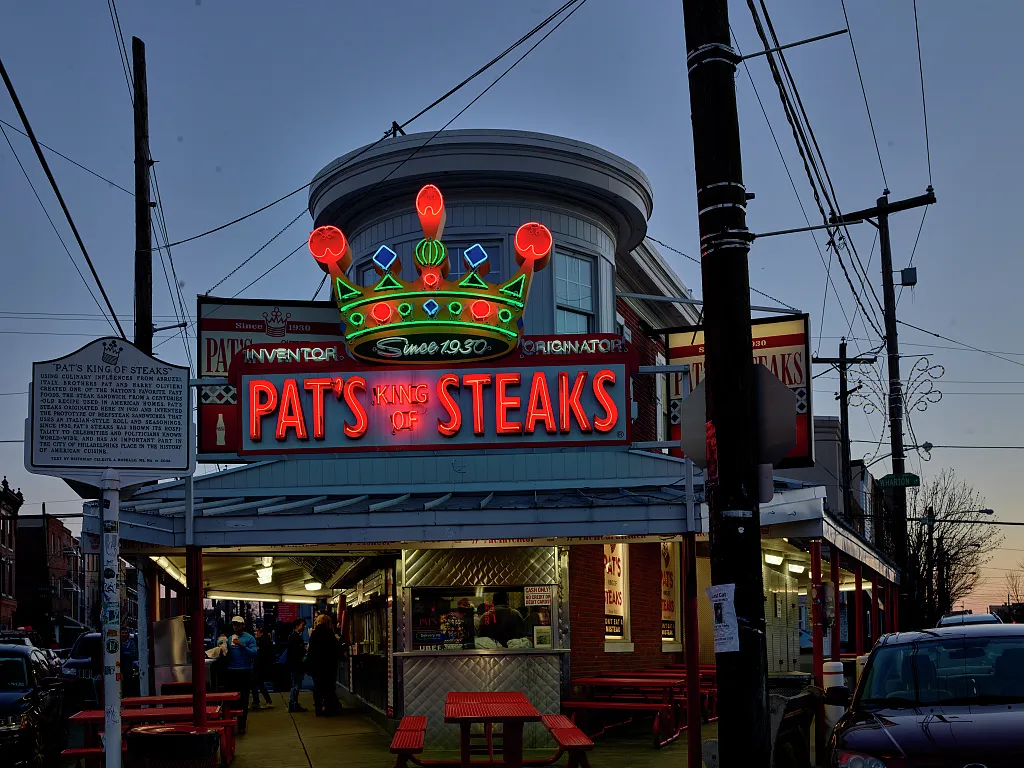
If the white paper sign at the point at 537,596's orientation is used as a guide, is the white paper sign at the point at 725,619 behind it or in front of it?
in front

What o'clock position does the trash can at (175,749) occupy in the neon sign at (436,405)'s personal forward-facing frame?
The trash can is roughly at 1 o'clock from the neon sign.

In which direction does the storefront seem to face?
toward the camera

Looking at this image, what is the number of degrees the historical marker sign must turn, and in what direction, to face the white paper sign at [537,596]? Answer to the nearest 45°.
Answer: approximately 135° to its left

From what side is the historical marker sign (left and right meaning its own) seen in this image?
front

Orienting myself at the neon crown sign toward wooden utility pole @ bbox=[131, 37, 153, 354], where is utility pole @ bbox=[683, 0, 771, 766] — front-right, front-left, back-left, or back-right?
back-left

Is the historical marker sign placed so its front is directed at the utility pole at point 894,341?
no

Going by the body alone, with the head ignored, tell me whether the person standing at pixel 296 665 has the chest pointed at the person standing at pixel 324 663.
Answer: yes

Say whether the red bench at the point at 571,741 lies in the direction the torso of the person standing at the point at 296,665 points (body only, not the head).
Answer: no

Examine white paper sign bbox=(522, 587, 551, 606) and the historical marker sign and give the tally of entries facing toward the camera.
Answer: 2

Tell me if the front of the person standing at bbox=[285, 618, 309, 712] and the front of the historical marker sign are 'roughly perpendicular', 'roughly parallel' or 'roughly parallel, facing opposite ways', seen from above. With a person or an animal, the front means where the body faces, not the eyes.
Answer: roughly perpendicular

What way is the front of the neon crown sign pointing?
toward the camera

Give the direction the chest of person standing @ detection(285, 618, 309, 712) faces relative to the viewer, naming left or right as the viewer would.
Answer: facing to the right of the viewer

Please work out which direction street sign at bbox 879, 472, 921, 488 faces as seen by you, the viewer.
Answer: facing the viewer
